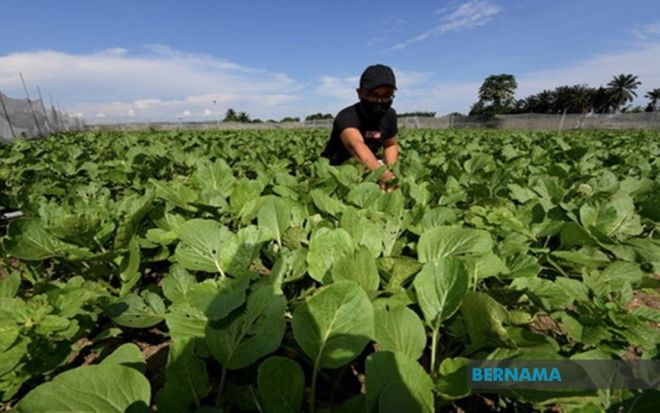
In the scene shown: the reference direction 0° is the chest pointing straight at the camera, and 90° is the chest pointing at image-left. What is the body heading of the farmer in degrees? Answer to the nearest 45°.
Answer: approximately 315°

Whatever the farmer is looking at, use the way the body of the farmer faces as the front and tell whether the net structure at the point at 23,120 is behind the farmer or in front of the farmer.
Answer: behind
